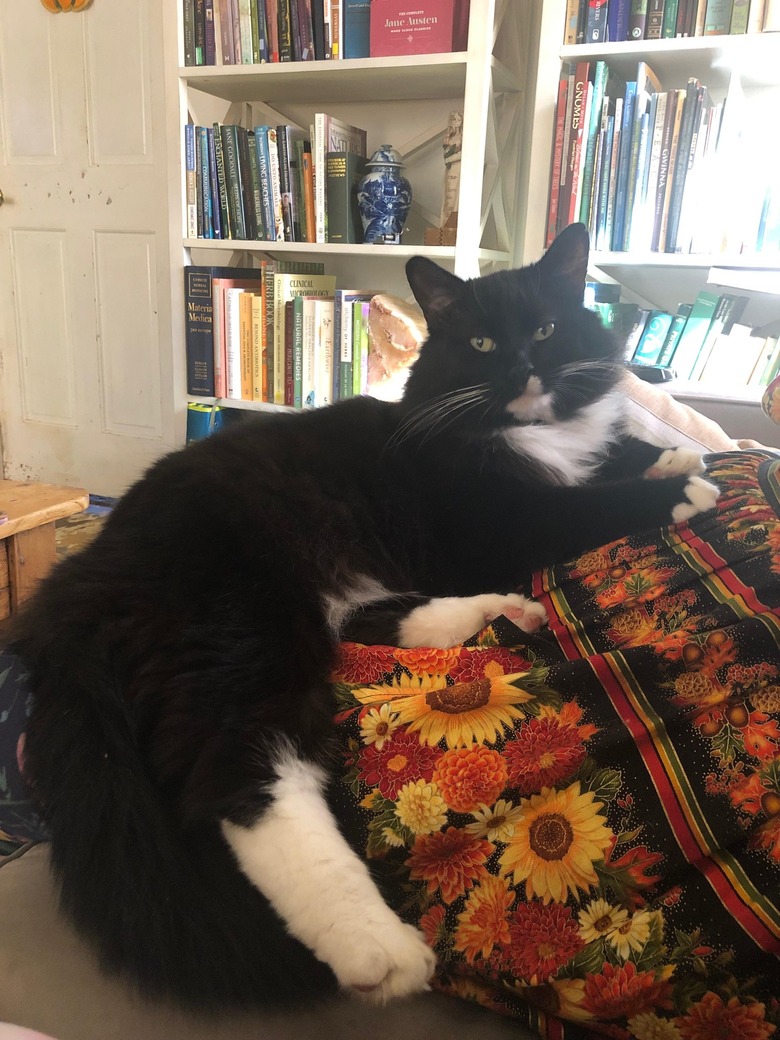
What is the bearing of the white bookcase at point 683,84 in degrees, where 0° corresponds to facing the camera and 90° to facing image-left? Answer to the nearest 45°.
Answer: approximately 0°

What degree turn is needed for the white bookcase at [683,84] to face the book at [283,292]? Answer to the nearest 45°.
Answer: approximately 90° to its right

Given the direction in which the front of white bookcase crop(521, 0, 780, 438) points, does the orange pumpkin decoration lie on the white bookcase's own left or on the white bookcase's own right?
on the white bookcase's own right

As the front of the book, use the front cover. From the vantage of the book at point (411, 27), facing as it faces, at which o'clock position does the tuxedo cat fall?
The tuxedo cat is roughly at 12 o'clock from the book.

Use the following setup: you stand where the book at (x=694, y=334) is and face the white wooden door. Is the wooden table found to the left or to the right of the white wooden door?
left

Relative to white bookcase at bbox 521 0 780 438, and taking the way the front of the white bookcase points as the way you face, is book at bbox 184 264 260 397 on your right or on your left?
on your right

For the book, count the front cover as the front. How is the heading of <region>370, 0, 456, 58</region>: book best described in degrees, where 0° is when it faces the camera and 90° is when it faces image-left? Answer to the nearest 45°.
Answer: approximately 0°

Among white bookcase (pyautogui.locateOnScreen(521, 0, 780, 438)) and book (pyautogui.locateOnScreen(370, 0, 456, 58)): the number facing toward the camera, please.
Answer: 2
